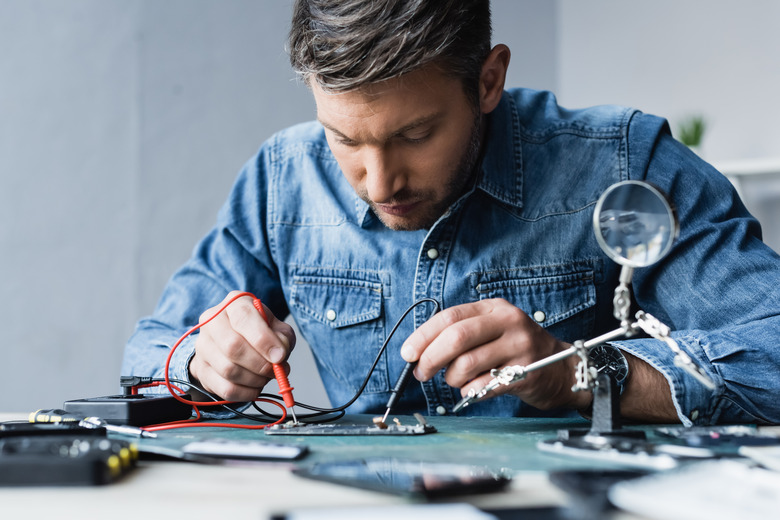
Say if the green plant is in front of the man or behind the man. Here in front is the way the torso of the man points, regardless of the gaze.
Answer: behind

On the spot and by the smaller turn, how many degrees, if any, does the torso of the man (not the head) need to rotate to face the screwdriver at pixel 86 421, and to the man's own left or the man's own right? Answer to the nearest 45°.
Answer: approximately 45° to the man's own right

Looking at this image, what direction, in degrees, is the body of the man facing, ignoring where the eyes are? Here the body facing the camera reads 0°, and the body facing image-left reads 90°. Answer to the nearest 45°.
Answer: approximately 0°

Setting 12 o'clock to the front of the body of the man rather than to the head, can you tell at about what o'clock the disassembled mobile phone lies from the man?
The disassembled mobile phone is roughly at 12 o'clock from the man.

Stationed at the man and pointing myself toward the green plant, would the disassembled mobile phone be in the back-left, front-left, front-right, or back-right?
back-right

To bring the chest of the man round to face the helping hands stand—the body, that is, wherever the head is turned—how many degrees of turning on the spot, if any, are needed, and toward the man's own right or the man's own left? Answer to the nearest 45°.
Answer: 0° — they already face it

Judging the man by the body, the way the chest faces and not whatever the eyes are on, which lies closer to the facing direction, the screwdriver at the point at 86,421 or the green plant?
the screwdriver
